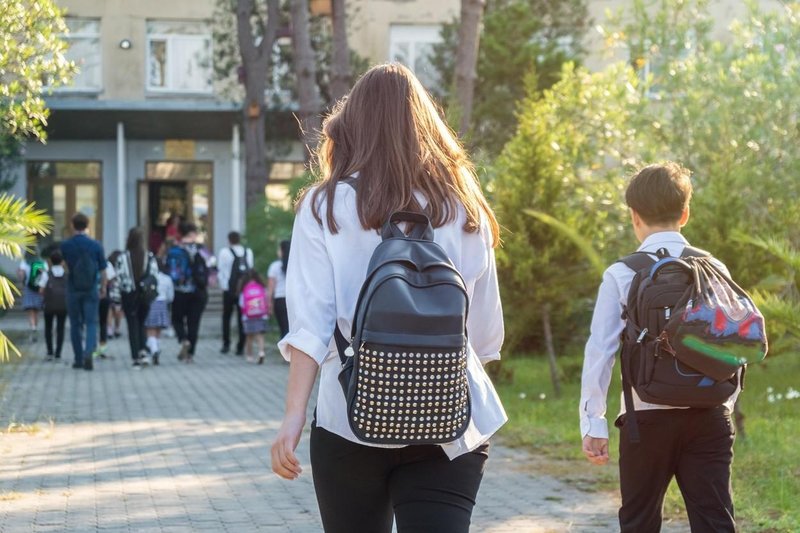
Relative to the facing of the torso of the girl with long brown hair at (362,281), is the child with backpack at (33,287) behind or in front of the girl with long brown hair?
in front

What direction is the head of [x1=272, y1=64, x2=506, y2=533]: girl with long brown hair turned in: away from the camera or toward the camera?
away from the camera

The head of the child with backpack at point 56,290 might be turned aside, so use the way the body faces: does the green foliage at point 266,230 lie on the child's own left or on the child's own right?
on the child's own right

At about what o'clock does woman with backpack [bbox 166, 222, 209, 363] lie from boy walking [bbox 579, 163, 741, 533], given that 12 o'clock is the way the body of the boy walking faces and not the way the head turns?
The woman with backpack is roughly at 11 o'clock from the boy walking.

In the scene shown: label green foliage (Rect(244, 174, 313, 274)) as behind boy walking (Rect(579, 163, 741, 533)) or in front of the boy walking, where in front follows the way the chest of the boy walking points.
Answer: in front

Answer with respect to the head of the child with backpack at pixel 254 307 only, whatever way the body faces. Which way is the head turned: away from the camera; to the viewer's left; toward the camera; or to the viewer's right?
away from the camera

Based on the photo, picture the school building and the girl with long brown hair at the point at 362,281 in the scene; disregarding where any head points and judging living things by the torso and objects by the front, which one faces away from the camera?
the girl with long brown hair

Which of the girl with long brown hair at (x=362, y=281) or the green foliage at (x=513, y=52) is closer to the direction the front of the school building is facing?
the girl with long brown hair

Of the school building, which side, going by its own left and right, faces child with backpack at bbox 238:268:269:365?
front

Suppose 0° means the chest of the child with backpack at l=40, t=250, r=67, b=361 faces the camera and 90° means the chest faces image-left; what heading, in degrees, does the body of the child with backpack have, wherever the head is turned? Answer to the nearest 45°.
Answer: approximately 180°

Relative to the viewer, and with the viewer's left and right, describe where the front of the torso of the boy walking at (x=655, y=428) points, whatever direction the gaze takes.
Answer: facing away from the viewer

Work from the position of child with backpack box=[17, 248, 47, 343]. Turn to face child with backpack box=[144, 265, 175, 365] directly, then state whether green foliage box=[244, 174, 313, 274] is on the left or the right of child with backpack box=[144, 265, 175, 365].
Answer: left

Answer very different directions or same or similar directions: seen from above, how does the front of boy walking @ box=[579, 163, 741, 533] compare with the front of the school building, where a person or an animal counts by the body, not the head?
very different directions

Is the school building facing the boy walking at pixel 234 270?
yes

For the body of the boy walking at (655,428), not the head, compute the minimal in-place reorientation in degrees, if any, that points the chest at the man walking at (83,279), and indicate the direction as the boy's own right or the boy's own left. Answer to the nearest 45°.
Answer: approximately 45° to the boy's own left

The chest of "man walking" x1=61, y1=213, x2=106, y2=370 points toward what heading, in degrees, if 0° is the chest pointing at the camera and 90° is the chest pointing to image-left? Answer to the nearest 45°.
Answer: approximately 180°

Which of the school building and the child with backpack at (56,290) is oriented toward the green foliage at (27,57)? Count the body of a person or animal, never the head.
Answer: the school building
